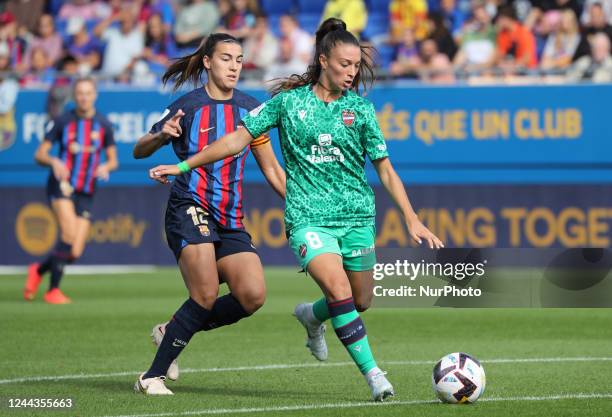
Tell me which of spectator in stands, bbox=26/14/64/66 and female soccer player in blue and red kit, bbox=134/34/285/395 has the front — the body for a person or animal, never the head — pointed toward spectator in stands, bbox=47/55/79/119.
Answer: spectator in stands, bbox=26/14/64/66

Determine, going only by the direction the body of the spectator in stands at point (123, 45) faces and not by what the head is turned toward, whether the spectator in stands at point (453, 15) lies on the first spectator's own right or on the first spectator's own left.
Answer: on the first spectator's own left

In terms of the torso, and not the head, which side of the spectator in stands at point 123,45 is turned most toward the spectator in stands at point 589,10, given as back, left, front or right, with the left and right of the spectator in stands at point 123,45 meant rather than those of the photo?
left

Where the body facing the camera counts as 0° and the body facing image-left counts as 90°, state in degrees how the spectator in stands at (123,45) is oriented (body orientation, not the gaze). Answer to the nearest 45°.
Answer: approximately 0°

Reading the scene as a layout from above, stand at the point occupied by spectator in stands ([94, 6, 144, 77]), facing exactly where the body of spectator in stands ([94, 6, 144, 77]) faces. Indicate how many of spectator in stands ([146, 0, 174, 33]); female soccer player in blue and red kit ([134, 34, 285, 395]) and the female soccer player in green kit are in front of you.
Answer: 2

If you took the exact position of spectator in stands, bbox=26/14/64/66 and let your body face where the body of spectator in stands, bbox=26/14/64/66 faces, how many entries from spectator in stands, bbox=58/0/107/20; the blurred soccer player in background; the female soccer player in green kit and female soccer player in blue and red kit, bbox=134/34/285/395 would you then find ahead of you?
3

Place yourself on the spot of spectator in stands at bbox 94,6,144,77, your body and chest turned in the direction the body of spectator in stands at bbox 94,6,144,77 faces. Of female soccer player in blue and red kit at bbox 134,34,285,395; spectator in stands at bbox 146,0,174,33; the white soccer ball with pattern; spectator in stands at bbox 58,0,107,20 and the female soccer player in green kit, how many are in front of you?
3
